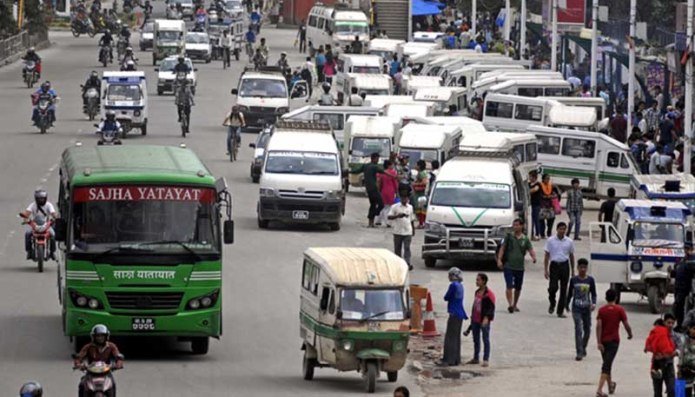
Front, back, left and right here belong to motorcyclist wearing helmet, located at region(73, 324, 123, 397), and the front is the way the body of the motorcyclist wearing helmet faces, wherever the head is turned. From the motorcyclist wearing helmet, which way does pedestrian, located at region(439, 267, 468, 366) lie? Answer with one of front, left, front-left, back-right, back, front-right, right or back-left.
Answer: back-left

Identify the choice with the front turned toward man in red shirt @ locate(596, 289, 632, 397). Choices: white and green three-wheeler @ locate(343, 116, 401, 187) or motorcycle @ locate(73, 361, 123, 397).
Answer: the white and green three-wheeler

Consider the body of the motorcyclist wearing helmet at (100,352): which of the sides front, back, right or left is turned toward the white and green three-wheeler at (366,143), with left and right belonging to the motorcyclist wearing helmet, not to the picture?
back

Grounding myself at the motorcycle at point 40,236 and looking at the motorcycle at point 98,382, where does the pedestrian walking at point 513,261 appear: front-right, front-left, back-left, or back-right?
front-left

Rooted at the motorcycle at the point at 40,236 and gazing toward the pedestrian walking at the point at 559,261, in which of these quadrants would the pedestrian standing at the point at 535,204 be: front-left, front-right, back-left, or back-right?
front-left

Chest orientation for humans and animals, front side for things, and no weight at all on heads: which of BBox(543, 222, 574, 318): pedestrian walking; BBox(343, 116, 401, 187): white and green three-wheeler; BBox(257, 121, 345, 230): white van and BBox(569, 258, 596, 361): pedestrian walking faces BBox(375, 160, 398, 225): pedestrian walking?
BBox(343, 116, 401, 187): white and green three-wheeler

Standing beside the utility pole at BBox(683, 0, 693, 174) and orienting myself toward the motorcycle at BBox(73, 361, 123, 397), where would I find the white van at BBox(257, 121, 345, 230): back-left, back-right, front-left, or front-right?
front-right

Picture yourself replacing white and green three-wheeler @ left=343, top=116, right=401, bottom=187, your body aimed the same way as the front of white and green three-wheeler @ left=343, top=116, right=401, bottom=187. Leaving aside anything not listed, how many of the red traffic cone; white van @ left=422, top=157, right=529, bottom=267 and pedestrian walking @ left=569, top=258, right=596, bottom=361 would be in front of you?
3

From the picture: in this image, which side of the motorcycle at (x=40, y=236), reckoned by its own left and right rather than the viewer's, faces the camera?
front

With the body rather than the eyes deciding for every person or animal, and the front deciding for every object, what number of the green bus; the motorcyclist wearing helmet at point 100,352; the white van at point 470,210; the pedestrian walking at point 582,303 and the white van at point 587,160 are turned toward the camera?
4

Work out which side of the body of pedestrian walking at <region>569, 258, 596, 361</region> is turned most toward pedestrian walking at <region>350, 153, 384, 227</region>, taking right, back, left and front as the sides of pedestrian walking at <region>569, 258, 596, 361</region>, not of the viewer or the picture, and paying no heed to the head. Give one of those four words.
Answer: back

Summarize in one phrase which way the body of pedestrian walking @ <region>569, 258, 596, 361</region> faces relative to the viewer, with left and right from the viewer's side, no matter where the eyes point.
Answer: facing the viewer

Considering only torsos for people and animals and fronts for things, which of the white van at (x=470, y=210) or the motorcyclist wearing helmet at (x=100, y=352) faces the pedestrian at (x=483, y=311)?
the white van

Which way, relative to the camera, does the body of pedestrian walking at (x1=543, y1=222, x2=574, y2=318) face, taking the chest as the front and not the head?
toward the camera
